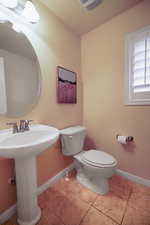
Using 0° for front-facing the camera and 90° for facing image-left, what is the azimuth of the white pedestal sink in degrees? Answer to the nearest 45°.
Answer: approximately 315°

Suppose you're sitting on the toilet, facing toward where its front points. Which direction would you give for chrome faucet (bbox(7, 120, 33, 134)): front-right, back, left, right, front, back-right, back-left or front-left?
right

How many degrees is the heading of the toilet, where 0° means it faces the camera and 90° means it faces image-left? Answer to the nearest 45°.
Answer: approximately 315°

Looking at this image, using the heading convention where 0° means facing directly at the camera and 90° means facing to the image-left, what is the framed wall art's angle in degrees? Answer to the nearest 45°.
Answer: approximately 315°

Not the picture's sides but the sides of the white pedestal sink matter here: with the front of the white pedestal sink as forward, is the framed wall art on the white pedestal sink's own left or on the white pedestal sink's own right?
on the white pedestal sink's own left

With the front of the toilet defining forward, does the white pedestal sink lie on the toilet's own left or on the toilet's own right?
on the toilet's own right

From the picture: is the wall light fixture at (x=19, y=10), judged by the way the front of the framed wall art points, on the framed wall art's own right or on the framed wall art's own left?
on the framed wall art's own right

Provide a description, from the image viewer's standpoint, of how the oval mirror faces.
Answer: facing the viewer and to the right of the viewer
